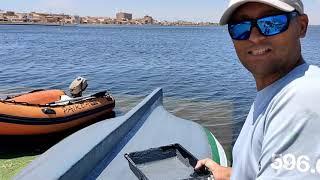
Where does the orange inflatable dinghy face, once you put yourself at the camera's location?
facing the viewer and to the left of the viewer

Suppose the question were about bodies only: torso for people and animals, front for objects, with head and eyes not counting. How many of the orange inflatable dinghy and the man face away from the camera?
0

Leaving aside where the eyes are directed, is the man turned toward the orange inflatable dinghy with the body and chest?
no

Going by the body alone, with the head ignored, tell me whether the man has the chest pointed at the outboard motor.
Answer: no

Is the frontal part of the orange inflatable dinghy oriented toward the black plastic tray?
no
